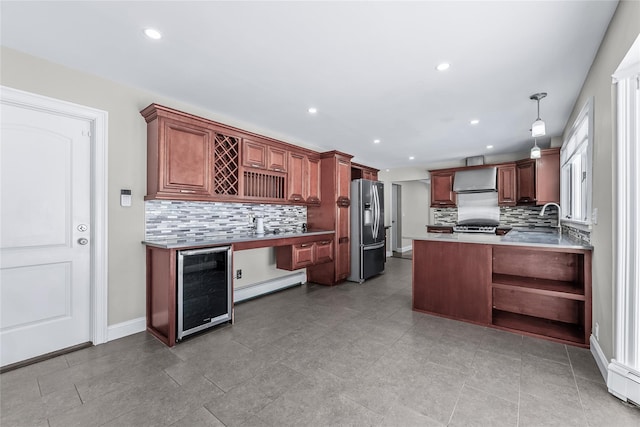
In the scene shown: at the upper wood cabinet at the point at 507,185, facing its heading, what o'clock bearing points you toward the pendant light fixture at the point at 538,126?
The pendant light fixture is roughly at 12 o'clock from the upper wood cabinet.

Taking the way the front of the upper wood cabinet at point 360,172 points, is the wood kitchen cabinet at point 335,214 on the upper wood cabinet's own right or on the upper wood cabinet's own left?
on the upper wood cabinet's own right

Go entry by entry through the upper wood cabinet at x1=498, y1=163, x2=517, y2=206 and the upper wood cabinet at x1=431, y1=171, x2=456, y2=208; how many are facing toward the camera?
2

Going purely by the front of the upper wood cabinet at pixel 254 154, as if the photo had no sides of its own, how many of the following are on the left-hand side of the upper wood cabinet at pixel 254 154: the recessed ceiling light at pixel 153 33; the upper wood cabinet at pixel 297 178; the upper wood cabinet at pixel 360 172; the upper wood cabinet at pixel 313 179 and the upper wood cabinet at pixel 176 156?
3

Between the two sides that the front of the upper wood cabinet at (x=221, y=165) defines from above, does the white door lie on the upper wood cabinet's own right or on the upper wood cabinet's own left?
on the upper wood cabinet's own right

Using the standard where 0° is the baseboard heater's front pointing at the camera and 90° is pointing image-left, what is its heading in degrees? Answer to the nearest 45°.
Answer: approximately 315°

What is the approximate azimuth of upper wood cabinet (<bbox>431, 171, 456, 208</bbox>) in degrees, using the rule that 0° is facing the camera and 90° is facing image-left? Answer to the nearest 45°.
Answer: approximately 0°
